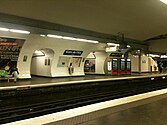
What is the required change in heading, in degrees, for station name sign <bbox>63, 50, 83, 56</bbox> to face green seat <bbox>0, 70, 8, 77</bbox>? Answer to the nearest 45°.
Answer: approximately 45° to its right

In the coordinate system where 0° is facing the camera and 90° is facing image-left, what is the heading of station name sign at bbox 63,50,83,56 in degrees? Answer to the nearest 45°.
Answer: approximately 0°
